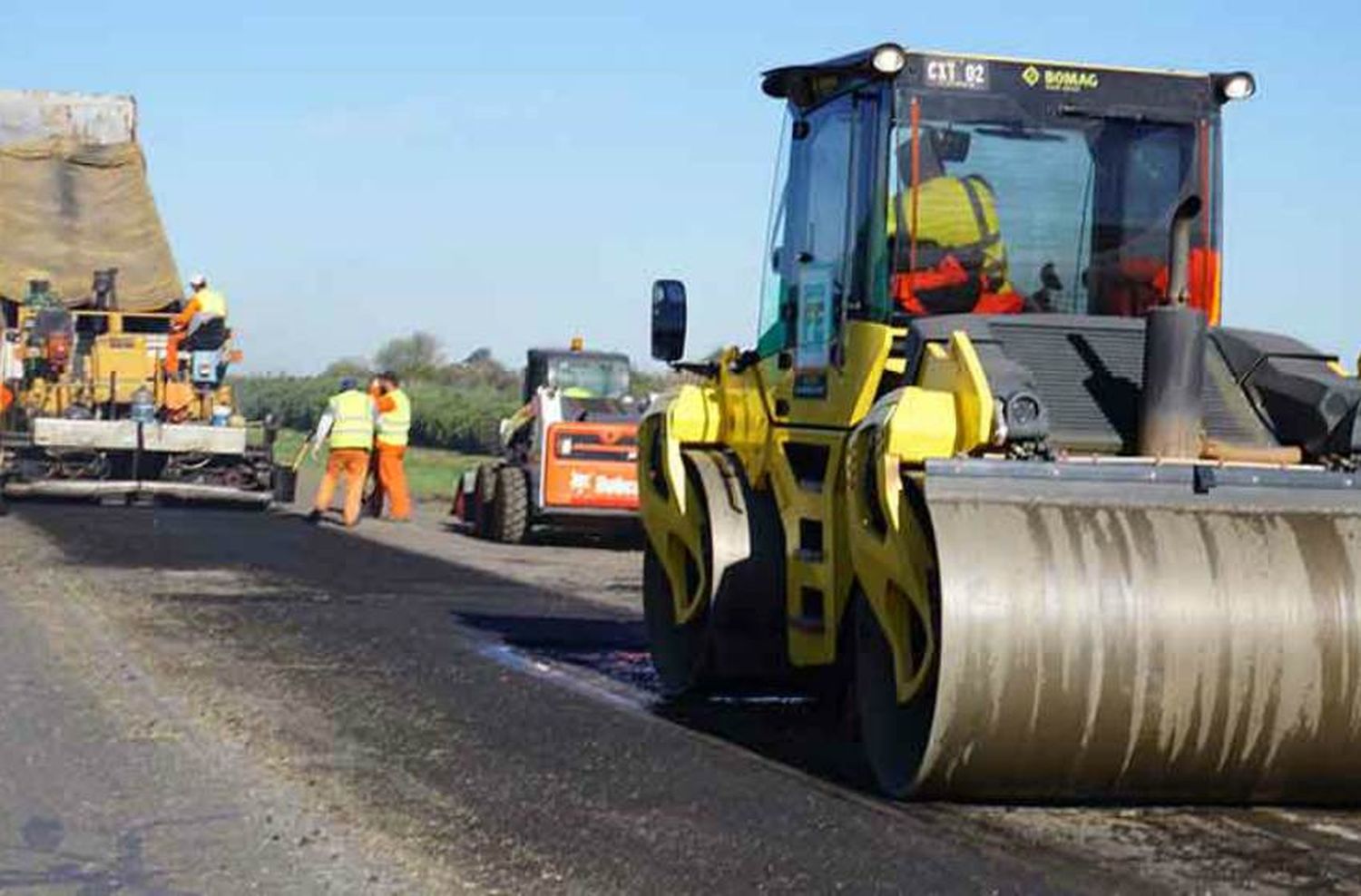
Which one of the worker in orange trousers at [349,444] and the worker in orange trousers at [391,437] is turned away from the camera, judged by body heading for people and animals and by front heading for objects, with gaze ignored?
the worker in orange trousers at [349,444]

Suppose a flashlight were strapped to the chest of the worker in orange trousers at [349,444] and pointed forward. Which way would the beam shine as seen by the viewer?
away from the camera

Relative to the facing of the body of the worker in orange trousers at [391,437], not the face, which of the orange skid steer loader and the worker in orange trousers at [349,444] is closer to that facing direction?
the worker in orange trousers

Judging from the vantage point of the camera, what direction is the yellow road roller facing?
facing away from the viewer and to the left of the viewer

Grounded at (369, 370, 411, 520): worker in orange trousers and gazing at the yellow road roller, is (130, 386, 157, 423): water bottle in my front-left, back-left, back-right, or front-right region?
back-right

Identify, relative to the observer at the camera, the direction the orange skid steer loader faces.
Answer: facing away from the viewer and to the left of the viewer

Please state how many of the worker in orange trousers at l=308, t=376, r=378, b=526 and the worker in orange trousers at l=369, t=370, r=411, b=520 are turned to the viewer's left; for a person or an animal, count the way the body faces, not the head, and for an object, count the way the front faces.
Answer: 1

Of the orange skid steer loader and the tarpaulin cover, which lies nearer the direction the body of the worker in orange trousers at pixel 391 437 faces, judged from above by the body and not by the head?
the tarpaulin cover

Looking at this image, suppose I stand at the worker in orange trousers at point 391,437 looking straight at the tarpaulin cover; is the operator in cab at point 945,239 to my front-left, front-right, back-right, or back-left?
back-left

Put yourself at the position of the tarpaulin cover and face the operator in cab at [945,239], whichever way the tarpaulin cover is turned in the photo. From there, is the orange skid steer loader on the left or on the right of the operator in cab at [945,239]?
left

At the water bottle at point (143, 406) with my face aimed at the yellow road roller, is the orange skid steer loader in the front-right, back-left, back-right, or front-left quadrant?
front-left

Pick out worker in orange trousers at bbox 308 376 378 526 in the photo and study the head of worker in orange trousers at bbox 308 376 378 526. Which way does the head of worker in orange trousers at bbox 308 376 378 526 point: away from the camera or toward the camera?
away from the camera

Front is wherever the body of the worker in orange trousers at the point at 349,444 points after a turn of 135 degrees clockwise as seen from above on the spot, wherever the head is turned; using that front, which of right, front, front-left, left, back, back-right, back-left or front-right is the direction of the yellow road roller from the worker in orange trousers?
front-right
